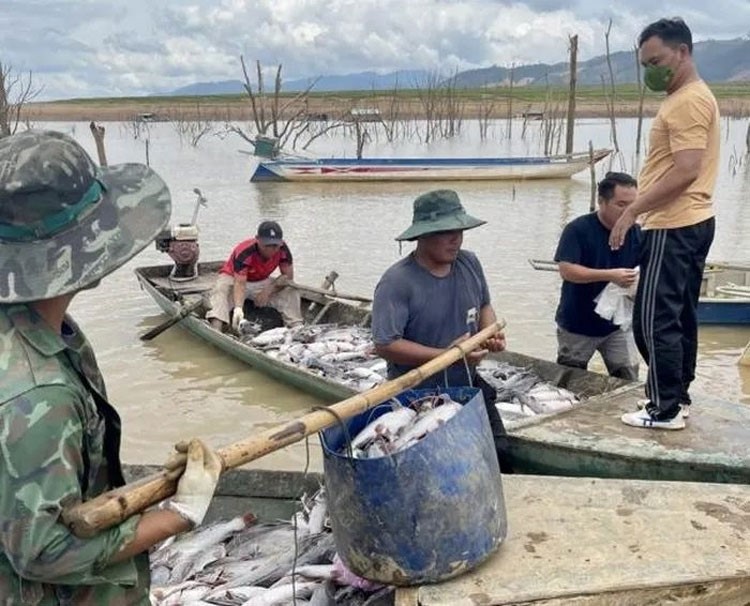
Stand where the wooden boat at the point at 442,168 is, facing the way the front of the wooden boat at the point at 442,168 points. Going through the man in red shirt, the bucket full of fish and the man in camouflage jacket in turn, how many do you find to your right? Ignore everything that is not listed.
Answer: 3

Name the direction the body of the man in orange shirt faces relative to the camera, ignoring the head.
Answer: to the viewer's left

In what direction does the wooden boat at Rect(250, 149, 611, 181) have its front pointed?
to the viewer's right

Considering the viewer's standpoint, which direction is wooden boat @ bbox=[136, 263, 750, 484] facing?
facing the viewer and to the right of the viewer

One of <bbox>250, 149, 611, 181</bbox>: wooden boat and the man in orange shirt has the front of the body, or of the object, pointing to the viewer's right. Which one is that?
the wooden boat

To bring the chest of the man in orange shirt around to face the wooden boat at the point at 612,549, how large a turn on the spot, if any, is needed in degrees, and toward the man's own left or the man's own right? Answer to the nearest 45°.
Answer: approximately 90° to the man's own left

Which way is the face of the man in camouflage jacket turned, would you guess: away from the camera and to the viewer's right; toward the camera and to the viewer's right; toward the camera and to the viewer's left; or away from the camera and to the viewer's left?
away from the camera and to the viewer's right

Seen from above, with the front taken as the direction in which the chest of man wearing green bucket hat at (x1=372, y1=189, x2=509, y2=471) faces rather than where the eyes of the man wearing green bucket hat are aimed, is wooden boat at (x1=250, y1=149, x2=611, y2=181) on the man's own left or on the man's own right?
on the man's own left
